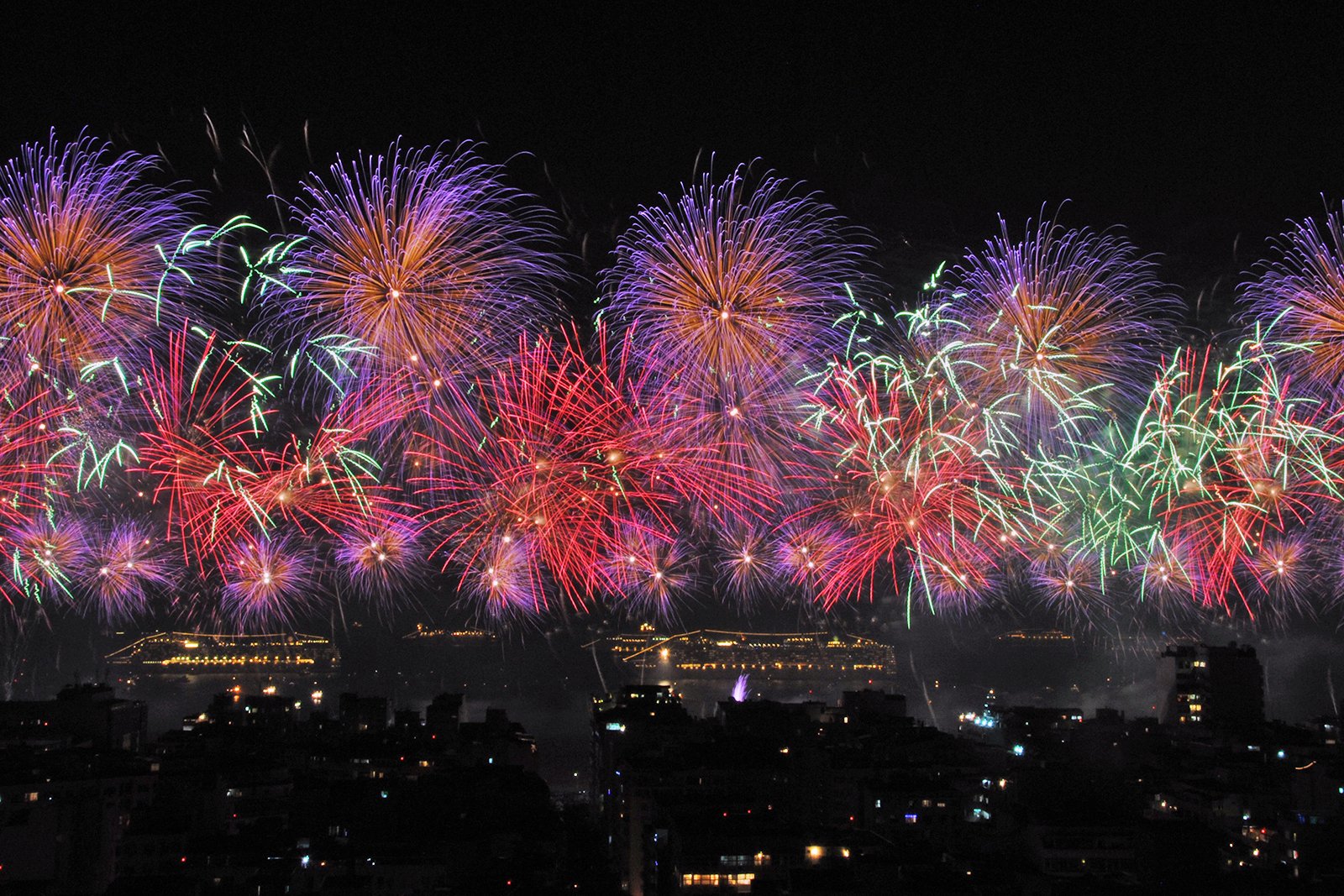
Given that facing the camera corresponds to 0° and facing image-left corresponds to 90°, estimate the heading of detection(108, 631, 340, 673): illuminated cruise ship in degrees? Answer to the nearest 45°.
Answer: approximately 90°

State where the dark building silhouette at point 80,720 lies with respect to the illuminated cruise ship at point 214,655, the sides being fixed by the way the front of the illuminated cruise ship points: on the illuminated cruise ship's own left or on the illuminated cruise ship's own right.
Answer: on the illuminated cruise ship's own left

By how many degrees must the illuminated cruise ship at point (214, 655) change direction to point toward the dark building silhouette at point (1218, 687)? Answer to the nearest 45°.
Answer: approximately 135° to its left

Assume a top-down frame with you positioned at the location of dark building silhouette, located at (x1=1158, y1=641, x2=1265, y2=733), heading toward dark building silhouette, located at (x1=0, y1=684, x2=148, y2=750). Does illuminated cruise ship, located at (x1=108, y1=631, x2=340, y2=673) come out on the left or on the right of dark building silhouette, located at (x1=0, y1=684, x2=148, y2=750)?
right
